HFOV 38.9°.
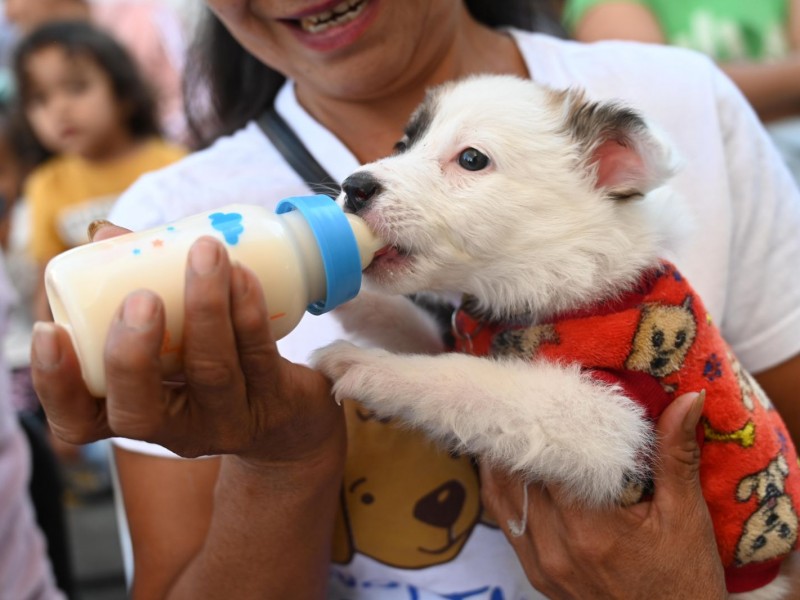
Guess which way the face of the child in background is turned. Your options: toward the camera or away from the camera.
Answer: toward the camera

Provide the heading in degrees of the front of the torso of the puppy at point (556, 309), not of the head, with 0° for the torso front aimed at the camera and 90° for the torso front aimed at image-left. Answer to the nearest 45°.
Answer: approximately 90°

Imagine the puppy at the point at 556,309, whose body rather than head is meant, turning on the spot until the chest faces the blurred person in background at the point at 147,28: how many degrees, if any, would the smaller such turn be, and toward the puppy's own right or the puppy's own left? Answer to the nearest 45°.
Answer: approximately 45° to the puppy's own right

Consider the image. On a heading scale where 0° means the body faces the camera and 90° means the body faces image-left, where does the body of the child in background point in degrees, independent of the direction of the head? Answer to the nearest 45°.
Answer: approximately 45°
